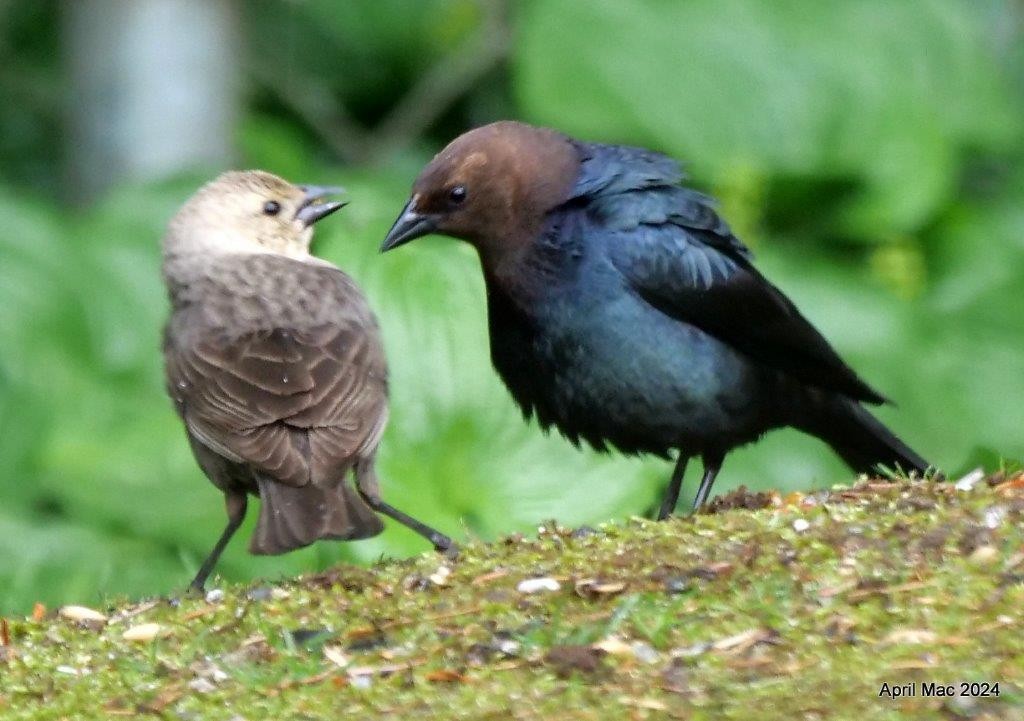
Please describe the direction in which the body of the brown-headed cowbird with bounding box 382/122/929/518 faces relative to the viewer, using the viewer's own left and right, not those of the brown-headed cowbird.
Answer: facing to the left of the viewer

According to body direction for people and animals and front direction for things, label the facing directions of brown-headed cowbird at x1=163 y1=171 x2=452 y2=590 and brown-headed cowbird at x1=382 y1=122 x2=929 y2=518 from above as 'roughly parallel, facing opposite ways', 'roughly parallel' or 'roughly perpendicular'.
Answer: roughly perpendicular

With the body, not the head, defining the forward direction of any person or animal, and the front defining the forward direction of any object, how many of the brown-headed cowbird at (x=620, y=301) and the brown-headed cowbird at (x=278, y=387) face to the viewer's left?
1

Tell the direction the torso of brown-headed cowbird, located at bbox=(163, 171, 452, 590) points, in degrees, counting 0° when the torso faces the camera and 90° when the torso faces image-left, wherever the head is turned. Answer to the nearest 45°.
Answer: approximately 180°

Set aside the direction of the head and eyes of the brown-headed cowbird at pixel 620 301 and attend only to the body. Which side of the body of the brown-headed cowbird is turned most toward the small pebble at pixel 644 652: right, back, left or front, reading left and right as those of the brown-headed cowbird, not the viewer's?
left
